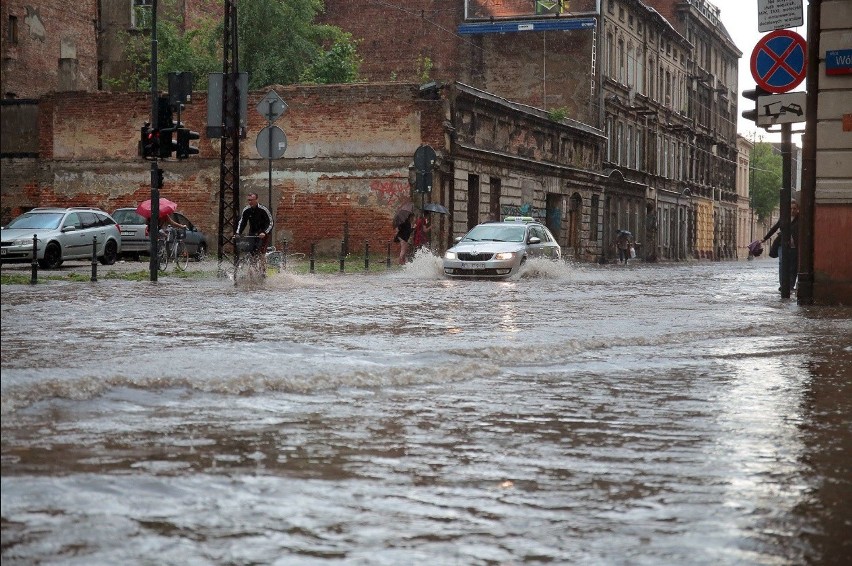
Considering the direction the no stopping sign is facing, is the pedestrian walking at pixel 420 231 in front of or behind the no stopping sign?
behind

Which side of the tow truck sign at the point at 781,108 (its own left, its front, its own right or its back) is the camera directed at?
front

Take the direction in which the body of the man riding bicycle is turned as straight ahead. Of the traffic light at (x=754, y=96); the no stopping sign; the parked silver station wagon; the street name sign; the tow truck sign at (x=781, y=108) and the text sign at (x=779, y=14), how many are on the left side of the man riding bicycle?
5

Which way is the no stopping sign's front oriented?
toward the camera

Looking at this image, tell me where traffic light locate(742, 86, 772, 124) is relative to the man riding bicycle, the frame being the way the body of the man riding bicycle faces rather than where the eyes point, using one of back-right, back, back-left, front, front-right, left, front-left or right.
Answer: left

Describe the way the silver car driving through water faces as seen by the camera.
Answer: facing the viewer and to the left of the viewer

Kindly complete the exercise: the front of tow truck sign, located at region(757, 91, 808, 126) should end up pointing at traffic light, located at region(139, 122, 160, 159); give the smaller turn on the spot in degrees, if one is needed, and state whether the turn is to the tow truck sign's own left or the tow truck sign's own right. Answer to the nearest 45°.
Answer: approximately 90° to the tow truck sign's own right
